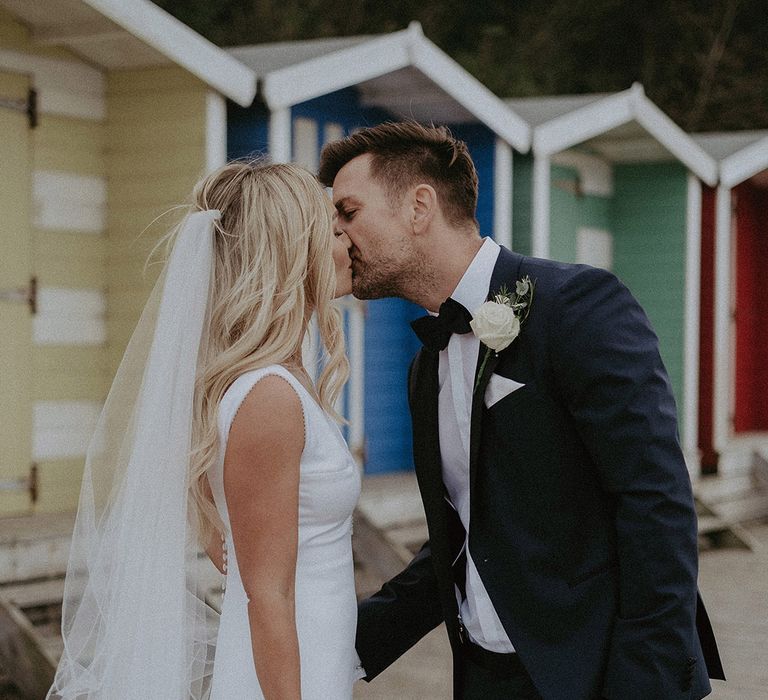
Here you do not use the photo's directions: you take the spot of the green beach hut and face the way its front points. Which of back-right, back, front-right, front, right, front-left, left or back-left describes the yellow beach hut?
right

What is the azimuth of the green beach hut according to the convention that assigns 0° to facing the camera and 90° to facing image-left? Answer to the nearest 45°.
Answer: approximately 315°

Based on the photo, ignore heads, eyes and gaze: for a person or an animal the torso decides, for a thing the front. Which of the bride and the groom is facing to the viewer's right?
the bride

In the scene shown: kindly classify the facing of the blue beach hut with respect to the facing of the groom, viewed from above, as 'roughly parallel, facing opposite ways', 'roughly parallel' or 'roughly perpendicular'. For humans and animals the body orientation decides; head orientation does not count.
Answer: roughly perpendicular

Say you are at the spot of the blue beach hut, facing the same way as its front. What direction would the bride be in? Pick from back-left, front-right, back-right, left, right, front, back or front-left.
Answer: front-right

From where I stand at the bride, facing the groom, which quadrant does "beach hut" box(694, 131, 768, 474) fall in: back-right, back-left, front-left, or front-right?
front-left

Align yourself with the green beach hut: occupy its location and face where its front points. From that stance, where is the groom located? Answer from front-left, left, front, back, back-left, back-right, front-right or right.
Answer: front-right

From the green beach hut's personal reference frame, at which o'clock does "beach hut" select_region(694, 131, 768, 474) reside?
The beach hut is roughly at 9 o'clock from the green beach hut.

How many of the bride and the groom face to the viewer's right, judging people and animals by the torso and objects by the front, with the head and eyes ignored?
1

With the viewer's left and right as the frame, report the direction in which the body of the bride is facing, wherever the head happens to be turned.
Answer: facing to the right of the viewer

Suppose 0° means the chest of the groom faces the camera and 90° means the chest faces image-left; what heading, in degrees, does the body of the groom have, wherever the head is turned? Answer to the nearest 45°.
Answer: approximately 45°

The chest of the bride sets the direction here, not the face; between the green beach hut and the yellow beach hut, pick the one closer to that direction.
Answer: the green beach hut

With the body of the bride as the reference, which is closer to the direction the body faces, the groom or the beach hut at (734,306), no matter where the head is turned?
the groom

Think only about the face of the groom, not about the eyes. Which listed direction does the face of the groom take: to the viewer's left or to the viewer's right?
to the viewer's left

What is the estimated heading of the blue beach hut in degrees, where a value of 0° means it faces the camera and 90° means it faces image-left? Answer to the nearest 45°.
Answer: approximately 315°
